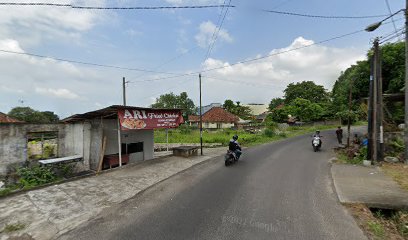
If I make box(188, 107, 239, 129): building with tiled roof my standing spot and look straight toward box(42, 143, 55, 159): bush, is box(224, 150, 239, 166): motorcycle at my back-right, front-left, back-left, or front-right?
front-left

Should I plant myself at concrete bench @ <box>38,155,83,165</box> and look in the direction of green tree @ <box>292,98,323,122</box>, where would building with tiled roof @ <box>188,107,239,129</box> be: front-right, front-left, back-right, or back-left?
front-left

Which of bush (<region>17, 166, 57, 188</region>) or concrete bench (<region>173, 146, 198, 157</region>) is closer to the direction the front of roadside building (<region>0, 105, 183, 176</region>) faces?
the concrete bench

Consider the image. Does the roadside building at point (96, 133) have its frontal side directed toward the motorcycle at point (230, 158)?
yes

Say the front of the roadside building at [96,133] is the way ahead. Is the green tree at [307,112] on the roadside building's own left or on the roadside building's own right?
on the roadside building's own left

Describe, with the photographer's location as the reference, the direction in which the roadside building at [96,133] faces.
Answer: facing the viewer and to the right of the viewer

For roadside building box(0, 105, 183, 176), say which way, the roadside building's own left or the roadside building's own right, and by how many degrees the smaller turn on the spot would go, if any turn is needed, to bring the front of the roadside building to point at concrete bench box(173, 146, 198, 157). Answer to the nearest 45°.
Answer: approximately 45° to the roadside building's own left

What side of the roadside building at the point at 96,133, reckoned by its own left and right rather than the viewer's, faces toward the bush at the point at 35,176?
right

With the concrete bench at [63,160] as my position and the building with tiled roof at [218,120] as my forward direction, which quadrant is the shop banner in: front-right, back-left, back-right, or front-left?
front-right

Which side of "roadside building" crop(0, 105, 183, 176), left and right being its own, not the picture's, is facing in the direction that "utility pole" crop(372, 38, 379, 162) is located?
front

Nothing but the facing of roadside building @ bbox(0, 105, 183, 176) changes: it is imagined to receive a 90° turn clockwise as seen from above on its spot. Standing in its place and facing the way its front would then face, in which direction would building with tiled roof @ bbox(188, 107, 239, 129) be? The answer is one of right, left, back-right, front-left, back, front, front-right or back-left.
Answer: back

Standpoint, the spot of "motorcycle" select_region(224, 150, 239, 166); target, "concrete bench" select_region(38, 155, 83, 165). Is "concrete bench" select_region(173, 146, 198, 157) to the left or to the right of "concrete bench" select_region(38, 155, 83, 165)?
right
